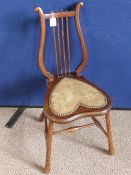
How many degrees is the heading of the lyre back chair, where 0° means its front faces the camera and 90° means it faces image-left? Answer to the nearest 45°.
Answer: approximately 315°
